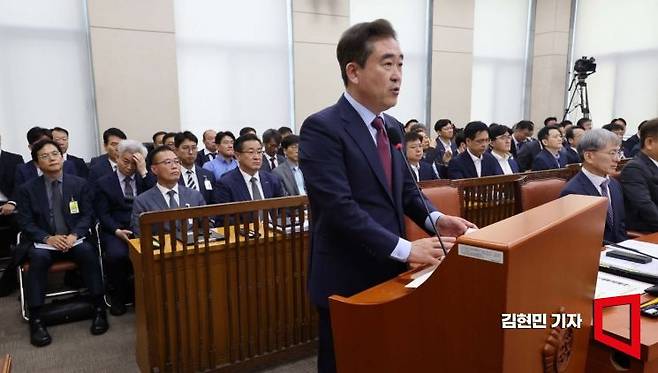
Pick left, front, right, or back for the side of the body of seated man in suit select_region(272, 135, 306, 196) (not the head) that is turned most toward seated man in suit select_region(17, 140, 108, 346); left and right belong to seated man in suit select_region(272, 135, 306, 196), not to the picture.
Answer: right

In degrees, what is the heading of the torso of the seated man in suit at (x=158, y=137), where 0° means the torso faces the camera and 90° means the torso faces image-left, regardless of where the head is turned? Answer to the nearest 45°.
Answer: approximately 315°

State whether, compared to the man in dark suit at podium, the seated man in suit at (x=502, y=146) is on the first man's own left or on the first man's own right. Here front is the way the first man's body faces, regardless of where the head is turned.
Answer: on the first man's own left

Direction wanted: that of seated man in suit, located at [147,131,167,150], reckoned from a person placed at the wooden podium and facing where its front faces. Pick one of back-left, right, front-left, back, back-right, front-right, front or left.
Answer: back

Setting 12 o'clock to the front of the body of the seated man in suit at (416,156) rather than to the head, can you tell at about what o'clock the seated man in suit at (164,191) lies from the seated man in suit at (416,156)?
the seated man in suit at (164,191) is roughly at 3 o'clock from the seated man in suit at (416,156).

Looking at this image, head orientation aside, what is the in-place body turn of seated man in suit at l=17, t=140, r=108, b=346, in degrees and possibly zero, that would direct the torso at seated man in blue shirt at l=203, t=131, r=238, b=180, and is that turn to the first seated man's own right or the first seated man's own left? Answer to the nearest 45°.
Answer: approximately 135° to the first seated man's own left

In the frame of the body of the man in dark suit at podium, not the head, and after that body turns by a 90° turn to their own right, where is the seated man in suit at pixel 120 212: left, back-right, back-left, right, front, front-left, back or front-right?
right

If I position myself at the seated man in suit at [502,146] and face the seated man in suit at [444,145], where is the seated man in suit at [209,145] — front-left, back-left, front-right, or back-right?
front-left

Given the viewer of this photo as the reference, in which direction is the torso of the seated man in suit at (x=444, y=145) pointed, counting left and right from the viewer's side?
facing the viewer and to the right of the viewer

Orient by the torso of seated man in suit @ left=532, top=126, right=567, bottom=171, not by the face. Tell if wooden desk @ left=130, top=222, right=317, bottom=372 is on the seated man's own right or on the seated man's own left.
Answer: on the seated man's own right

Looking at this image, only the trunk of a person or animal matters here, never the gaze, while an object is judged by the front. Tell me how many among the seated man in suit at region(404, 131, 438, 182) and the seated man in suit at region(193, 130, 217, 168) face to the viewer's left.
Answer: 0

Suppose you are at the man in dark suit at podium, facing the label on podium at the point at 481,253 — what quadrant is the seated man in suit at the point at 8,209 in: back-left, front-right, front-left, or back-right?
back-right

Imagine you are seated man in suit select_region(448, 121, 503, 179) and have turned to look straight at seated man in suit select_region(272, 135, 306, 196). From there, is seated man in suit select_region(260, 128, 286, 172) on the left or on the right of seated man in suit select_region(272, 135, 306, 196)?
right
